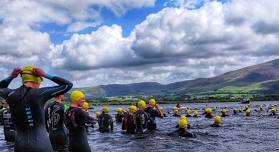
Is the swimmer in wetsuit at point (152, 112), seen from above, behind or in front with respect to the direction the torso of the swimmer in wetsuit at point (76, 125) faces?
in front

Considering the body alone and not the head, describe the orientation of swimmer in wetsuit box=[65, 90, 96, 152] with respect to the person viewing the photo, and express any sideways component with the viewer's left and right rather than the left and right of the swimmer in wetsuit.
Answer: facing away from the viewer and to the right of the viewer

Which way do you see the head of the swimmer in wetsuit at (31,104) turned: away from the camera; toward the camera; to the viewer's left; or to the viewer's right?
away from the camera

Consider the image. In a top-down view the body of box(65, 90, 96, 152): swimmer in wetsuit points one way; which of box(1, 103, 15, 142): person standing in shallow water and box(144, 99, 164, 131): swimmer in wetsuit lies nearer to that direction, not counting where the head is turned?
the swimmer in wetsuit

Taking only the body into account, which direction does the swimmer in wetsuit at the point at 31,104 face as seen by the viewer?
away from the camera

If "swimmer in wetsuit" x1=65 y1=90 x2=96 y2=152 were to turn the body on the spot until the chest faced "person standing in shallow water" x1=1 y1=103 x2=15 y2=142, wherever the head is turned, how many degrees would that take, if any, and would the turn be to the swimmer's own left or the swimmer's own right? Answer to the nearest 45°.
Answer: approximately 45° to the swimmer's own left

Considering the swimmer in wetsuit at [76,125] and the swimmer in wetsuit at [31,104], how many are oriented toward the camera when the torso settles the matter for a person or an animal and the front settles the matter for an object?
0

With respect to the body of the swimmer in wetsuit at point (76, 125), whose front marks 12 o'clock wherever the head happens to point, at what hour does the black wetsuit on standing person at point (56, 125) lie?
The black wetsuit on standing person is roughly at 10 o'clock from the swimmer in wetsuit.
